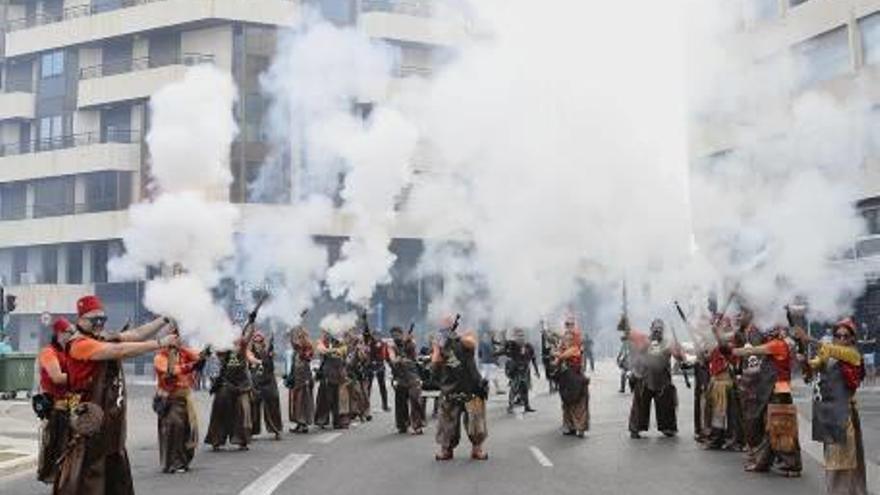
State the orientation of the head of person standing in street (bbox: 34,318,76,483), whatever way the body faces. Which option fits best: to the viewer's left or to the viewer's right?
to the viewer's right

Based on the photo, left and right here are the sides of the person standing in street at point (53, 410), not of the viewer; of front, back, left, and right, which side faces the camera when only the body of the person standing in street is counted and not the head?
right

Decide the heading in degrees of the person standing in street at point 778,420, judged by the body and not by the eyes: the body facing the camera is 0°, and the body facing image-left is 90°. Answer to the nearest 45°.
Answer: approximately 90°

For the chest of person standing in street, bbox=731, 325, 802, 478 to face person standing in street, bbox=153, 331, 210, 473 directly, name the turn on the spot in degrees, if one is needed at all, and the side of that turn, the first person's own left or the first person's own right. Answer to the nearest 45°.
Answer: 0° — they already face them

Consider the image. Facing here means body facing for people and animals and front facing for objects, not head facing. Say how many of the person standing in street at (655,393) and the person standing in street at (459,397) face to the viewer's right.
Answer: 0

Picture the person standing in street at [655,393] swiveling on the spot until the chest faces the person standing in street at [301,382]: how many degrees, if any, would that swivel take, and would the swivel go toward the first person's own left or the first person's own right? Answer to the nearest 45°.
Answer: approximately 90° to the first person's own right

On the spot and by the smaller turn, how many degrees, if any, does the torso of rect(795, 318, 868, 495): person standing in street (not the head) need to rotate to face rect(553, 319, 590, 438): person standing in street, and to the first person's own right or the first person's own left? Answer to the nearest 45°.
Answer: approximately 90° to the first person's own right

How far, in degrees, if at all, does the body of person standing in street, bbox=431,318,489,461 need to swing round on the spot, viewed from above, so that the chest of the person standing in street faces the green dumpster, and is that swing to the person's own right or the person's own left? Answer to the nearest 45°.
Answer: approximately 135° to the person's own right

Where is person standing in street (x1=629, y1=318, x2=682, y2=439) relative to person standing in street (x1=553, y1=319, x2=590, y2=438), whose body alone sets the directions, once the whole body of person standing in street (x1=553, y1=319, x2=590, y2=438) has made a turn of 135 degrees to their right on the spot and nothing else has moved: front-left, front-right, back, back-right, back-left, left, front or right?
right

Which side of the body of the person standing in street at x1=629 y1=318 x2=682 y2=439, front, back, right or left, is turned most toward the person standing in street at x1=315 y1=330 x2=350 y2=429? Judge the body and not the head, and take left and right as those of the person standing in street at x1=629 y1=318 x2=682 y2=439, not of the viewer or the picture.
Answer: right

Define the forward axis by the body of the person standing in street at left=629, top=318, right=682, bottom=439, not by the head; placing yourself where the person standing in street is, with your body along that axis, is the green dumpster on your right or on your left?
on your right

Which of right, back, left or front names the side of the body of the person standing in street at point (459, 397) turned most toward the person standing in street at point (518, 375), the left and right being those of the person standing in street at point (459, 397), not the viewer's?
back

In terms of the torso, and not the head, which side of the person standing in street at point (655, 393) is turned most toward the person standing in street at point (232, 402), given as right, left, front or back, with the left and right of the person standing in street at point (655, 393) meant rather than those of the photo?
right
